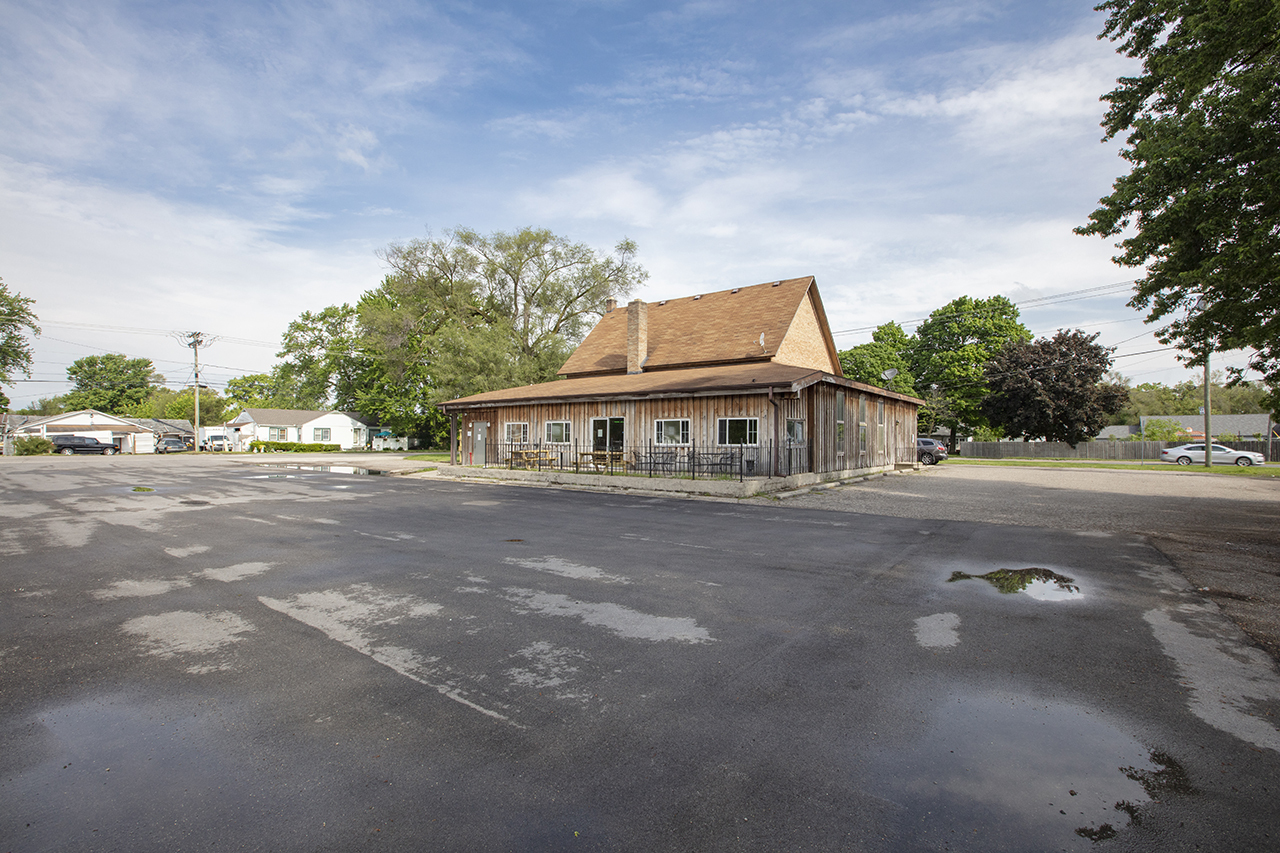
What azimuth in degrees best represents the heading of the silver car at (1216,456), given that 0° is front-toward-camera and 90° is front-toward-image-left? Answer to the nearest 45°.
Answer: approximately 270°

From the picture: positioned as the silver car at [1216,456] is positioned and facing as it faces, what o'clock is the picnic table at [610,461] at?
The picnic table is roughly at 4 o'clock from the silver car.

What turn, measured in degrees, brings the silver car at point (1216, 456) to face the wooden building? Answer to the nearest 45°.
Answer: approximately 135° to its right

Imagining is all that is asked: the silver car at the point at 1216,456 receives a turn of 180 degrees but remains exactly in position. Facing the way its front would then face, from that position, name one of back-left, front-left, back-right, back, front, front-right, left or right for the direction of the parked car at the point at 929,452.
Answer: front-left

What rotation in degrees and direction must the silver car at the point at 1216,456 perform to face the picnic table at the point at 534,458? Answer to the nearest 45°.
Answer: approximately 135° to its right
